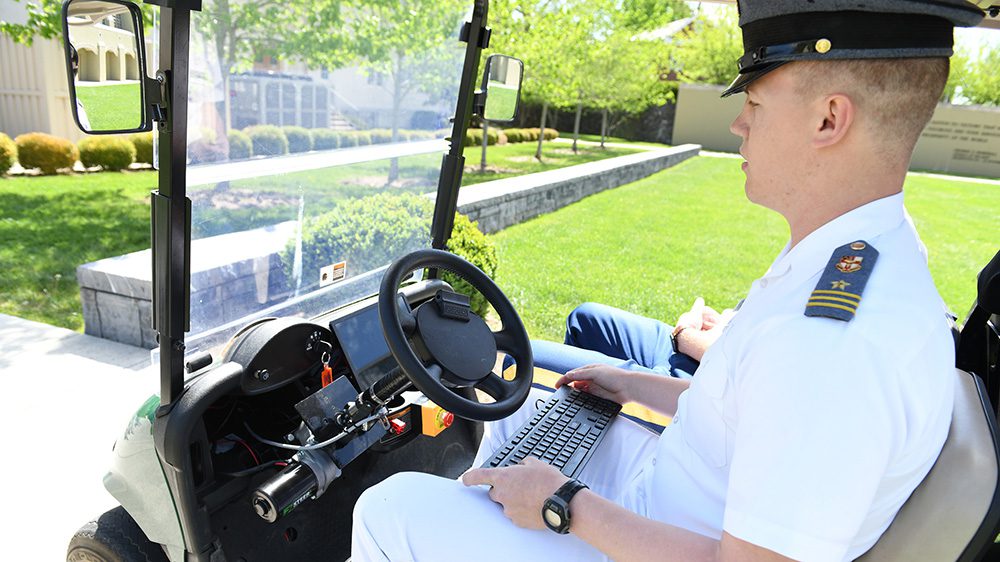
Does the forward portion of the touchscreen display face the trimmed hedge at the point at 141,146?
no

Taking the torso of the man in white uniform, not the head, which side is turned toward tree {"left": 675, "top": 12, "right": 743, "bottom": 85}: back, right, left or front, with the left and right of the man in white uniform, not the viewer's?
right

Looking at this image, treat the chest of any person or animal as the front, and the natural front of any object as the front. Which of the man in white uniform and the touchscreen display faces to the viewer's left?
the man in white uniform

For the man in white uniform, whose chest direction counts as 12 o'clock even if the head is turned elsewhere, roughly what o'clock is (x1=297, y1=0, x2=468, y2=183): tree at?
The tree is roughly at 1 o'clock from the man in white uniform.

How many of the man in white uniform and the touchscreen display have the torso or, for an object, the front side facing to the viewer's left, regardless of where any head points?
1

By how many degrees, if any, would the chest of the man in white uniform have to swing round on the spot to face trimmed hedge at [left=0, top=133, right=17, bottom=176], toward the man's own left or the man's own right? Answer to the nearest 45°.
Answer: approximately 45° to the man's own right

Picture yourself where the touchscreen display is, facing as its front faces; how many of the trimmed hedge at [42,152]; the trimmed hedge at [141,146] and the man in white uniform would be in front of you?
1

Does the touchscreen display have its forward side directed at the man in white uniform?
yes

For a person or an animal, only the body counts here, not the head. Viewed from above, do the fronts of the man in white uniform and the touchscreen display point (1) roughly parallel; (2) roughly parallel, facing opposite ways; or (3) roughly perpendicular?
roughly parallel, facing opposite ways

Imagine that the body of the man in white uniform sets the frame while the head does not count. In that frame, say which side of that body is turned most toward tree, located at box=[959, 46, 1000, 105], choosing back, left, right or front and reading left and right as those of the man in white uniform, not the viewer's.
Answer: right

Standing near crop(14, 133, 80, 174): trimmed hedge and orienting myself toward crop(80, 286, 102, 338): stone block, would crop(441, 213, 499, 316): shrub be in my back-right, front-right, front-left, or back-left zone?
front-left

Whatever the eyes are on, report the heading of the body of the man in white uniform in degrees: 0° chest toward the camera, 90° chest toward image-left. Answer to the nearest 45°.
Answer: approximately 90°

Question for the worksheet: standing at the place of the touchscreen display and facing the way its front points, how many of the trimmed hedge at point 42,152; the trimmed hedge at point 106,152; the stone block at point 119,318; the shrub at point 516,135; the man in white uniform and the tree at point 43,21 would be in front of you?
1

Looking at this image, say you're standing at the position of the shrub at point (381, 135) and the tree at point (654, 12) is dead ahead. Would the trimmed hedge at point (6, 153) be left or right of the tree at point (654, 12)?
left
